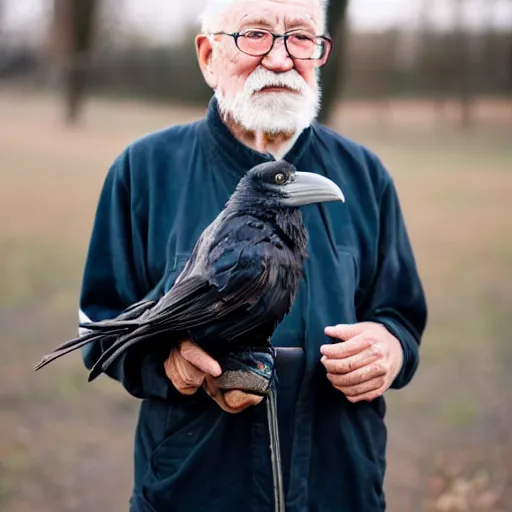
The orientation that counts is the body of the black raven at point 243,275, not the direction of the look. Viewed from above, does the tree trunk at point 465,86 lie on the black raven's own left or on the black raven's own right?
on the black raven's own left

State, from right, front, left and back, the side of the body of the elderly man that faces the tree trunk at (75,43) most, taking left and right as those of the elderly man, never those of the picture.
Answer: back

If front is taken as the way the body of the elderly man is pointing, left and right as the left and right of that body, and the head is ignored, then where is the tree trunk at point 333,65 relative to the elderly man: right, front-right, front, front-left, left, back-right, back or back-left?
back

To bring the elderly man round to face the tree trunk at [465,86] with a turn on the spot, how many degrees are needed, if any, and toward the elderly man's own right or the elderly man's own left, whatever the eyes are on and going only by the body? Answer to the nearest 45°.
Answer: approximately 180°

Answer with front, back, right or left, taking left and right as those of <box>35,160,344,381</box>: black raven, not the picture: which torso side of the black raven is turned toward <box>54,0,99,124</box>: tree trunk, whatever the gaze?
left

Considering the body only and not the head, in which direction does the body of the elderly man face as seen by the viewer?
toward the camera

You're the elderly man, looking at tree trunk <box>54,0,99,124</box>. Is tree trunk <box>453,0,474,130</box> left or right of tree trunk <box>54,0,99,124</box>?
right

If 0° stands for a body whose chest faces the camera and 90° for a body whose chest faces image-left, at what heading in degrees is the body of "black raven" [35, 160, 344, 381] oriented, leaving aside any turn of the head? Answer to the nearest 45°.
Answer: approximately 270°

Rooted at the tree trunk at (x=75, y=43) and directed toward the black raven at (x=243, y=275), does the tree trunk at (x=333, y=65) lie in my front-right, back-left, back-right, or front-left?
front-left
